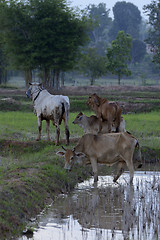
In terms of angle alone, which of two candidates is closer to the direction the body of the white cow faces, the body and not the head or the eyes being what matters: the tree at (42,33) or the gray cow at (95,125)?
the tree

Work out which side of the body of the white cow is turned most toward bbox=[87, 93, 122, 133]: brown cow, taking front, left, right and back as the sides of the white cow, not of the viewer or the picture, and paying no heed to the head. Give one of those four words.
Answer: right

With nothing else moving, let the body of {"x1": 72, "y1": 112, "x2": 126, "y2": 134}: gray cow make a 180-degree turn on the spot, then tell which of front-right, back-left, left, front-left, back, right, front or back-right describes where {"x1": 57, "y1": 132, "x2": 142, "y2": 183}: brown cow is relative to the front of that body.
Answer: right

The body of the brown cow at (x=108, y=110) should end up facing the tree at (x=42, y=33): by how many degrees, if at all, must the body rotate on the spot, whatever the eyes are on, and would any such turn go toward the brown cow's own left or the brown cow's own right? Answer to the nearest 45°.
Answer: approximately 45° to the brown cow's own right

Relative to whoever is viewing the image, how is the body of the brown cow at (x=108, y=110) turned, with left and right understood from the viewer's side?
facing away from the viewer and to the left of the viewer

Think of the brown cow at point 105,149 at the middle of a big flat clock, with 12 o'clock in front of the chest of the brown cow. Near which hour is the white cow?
The white cow is roughly at 2 o'clock from the brown cow.

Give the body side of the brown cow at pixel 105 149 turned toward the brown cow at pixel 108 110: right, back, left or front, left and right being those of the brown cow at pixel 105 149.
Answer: right

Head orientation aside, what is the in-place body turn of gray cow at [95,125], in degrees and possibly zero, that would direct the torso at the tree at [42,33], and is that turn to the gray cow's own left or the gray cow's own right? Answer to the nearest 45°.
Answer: approximately 90° to the gray cow's own right

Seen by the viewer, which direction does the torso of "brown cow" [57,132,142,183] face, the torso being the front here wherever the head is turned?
to the viewer's left

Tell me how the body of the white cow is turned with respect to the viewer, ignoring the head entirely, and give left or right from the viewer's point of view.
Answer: facing away from the viewer and to the left of the viewer

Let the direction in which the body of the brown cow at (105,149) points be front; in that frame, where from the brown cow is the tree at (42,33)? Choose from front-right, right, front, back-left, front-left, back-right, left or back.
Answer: right

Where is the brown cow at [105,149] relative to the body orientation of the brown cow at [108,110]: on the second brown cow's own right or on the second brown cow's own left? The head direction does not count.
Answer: on the second brown cow's own left

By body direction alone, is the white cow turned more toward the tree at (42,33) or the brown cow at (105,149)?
the tree

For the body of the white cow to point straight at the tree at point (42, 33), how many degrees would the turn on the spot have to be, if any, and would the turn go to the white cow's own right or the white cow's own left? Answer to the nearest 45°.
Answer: approximately 45° to the white cow's own right

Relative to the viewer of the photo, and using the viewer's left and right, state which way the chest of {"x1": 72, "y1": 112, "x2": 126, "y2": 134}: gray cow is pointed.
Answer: facing to the left of the viewer
